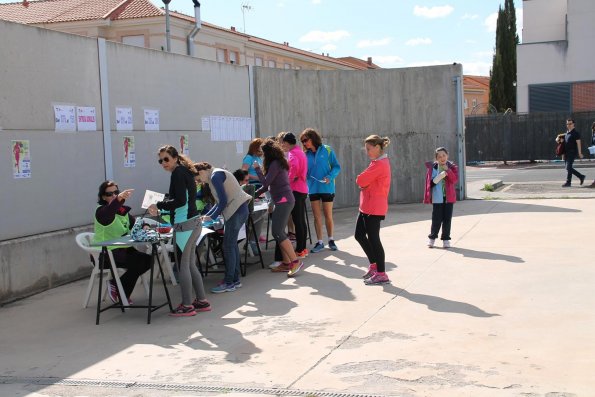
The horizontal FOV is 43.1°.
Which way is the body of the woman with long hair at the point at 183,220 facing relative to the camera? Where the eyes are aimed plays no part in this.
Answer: to the viewer's left

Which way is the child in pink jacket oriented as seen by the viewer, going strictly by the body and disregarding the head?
toward the camera

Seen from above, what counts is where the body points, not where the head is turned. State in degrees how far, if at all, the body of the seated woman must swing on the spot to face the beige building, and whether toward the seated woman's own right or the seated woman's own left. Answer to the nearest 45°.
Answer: approximately 135° to the seated woman's own left

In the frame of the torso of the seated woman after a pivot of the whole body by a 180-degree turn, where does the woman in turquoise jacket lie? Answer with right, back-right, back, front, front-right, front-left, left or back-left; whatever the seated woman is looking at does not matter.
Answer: right

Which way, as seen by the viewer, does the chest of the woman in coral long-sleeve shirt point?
to the viewer's left

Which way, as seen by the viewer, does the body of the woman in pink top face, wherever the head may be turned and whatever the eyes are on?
to the viewer's left

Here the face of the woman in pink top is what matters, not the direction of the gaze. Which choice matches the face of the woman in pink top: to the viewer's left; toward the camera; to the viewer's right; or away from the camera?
to the viewer's left

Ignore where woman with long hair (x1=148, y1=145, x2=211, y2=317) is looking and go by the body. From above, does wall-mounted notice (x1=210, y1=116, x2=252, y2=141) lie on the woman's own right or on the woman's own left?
on the woman's own right

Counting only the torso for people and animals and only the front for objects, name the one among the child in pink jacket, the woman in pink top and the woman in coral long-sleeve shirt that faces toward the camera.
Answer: the child in pink jacket

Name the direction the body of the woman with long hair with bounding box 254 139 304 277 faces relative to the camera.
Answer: to the viewer's left

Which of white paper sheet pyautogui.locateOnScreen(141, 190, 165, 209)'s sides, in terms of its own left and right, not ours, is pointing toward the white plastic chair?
right

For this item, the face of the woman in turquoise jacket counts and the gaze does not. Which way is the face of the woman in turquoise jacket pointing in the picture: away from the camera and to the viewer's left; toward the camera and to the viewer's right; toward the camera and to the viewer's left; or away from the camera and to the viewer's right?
toward the camera and to the viewer's left
